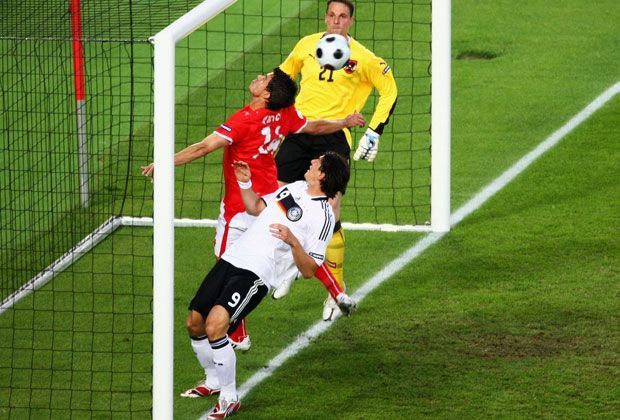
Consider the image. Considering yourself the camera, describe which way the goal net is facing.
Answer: facing to the right of the viewer

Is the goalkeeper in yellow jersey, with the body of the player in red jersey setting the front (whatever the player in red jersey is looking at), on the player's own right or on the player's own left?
on the player's own right

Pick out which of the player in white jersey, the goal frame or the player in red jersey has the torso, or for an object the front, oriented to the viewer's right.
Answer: the goal frame

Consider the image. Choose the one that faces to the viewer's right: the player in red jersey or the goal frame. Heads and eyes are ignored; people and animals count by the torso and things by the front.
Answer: the goal frame
